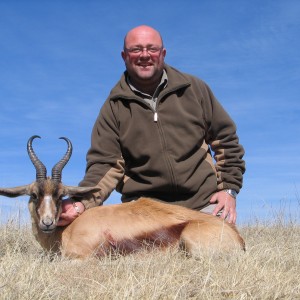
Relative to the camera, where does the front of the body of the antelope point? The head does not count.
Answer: to the viewer's left

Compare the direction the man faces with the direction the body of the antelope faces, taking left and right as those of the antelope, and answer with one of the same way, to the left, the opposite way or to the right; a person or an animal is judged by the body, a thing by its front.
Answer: to the left

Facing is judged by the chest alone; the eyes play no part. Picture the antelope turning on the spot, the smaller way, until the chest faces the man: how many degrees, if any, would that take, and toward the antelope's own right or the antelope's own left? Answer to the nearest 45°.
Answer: approximately 90° to the antelope's own right

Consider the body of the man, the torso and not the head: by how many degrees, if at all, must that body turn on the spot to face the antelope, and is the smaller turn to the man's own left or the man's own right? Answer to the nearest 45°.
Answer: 0° — they already face it

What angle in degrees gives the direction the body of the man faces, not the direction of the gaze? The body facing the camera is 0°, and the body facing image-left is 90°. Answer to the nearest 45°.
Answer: approximately 0°
